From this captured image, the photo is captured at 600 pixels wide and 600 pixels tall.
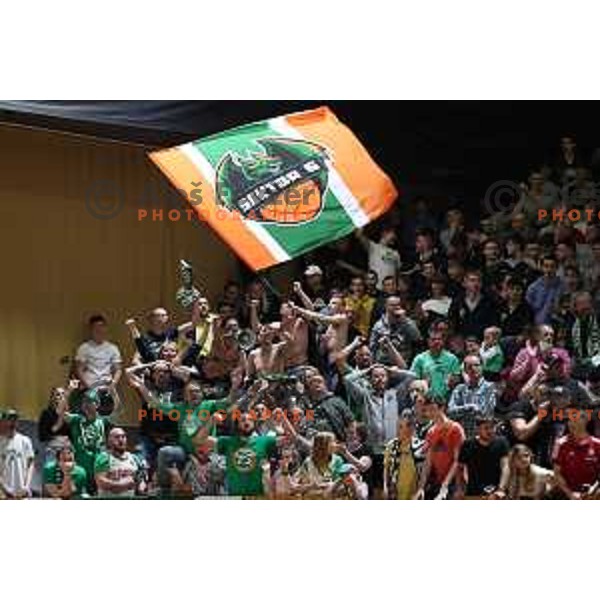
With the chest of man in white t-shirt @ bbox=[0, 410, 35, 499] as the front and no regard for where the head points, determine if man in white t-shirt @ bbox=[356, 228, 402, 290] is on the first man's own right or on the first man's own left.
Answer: on the first man's own left

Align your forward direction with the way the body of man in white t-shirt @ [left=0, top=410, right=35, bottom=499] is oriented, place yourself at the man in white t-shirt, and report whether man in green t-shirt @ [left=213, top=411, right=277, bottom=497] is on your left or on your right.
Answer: on your left

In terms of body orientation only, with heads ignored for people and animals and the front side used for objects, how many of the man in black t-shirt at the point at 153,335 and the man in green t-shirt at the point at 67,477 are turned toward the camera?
2

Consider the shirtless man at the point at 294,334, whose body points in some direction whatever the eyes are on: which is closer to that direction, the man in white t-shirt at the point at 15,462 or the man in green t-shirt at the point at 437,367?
the man in white t-shirt

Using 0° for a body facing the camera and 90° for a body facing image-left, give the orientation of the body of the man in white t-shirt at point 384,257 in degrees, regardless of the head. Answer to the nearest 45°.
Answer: approximately 0°

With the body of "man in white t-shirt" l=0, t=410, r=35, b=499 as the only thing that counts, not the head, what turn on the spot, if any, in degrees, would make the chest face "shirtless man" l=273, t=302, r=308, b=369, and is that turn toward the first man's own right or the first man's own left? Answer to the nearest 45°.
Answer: approximately 90° to the first man's own left

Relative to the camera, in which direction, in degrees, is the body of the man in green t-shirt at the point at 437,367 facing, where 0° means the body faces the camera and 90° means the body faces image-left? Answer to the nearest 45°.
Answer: approximately 0°
